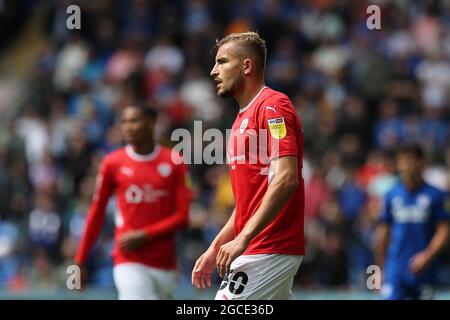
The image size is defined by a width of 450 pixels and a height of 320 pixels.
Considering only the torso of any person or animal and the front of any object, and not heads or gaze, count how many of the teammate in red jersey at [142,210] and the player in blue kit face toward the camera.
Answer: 2

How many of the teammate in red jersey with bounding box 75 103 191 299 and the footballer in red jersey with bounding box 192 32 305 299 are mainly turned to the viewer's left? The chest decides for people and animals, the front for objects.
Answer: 1

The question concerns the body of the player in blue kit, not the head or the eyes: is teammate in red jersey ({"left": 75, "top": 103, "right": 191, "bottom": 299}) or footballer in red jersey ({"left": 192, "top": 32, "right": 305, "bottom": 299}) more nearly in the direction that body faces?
the footballer in red jersey

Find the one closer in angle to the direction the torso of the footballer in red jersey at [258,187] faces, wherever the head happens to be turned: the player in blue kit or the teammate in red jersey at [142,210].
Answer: the teammate in red jersey

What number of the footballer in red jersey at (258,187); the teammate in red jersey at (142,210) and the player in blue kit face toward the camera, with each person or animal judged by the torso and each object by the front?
2

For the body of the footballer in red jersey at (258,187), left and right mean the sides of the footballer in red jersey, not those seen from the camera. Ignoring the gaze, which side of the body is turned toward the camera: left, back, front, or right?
left

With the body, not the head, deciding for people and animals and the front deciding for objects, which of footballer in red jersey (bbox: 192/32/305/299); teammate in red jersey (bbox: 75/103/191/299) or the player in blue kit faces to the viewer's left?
the footballer in red jersey

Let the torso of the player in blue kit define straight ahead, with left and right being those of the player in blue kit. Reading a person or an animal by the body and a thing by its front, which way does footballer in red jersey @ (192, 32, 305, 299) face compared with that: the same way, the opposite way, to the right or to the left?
to the right

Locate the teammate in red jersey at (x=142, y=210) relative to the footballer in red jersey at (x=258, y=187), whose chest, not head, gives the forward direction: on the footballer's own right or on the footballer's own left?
on the footballer's own right

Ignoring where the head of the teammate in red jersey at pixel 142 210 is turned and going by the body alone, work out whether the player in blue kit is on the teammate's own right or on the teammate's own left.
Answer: on the teammate's own left

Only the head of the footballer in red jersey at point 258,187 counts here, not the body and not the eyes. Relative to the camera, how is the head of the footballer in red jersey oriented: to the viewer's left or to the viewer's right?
to the viewer's left

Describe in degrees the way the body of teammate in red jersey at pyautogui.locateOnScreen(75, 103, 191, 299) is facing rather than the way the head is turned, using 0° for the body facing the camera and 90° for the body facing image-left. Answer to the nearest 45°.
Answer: approximately 0°

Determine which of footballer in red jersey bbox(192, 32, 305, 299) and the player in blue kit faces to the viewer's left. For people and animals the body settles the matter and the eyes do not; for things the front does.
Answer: the footballer in red jersey
